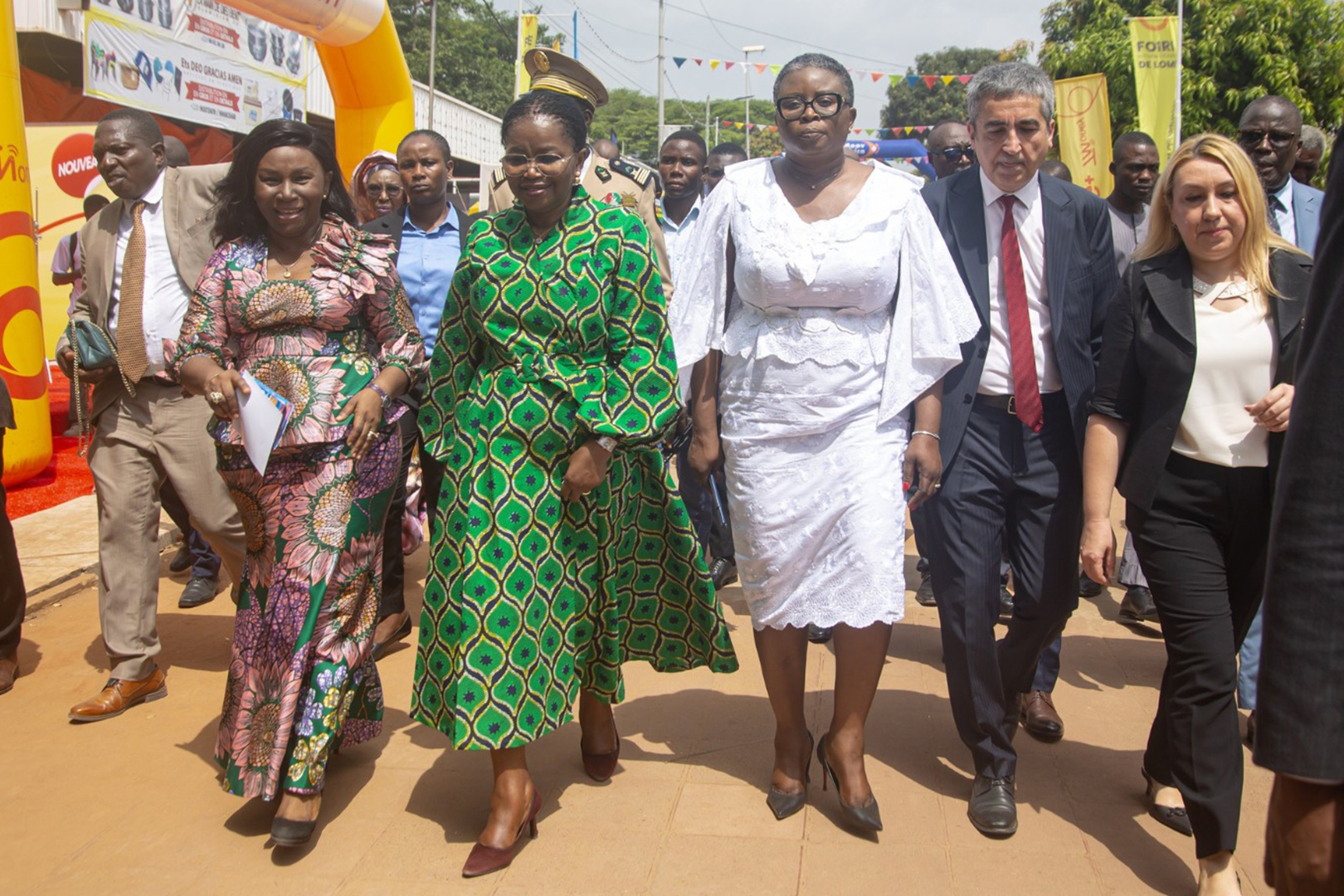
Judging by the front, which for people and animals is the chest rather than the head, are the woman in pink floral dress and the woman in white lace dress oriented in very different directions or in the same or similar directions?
same or similar directions

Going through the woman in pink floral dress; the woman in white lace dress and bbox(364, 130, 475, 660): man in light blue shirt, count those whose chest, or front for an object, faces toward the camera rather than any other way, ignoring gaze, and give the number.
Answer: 3

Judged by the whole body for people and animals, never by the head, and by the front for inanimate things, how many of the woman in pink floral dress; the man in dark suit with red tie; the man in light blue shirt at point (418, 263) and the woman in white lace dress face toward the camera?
4

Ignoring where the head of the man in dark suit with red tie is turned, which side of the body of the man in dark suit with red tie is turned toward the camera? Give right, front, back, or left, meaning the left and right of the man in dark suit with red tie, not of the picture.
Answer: front

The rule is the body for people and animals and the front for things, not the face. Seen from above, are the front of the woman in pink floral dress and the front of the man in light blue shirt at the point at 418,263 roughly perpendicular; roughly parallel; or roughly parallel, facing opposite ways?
roughly parallel

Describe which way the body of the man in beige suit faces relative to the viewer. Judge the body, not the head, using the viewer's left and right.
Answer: facing the viewer and to the left of the viewer

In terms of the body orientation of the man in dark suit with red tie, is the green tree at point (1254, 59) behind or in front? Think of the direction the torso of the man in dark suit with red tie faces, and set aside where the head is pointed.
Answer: behind

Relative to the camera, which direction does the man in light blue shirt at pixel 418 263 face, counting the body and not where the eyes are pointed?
toward the camera

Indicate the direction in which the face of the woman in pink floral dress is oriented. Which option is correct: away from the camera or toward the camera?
toward the camera

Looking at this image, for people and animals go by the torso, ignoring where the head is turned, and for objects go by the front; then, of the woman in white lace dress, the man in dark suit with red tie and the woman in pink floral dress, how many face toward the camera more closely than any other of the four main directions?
3

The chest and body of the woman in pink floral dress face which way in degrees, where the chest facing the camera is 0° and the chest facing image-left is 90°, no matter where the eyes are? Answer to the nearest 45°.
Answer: approximately 0°

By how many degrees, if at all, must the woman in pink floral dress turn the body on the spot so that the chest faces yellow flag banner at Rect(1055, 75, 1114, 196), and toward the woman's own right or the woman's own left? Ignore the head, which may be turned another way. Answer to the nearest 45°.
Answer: approximately 135° to the woman's own left
